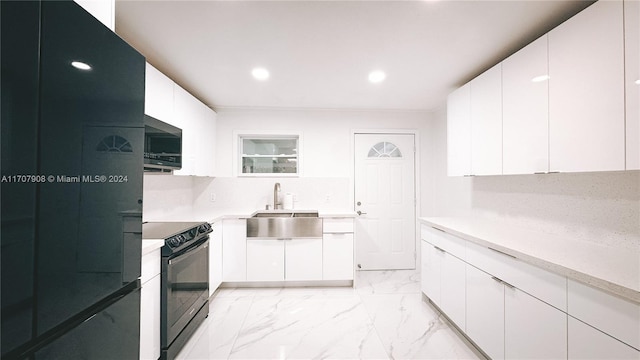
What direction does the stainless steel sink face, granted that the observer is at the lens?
facing the viewer

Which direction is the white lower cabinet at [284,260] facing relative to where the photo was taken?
toward the camera

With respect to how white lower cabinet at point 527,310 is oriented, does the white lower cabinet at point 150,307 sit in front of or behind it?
in front

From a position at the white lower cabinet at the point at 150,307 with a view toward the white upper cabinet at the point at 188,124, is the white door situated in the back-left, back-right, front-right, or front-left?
front-right

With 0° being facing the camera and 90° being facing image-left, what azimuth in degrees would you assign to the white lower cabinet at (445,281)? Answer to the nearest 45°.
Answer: approximately 45°

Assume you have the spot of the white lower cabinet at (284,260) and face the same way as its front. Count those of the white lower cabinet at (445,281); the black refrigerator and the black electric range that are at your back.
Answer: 0

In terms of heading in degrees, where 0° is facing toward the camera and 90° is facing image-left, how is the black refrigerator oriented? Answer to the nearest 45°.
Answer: approximately 315°

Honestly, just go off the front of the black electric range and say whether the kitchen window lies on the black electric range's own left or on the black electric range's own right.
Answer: on the black electric range's own left

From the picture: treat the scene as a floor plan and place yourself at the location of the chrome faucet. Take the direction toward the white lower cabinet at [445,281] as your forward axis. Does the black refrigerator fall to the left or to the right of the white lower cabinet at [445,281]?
right

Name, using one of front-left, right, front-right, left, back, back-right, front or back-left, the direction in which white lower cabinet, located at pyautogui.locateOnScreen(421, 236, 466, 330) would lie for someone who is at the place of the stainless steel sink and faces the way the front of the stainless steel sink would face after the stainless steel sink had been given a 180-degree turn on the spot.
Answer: back-right

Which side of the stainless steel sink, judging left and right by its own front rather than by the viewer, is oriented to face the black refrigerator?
front

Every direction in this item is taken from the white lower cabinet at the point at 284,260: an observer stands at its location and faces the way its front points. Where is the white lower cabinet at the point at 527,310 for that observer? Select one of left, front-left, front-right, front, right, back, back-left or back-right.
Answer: front-left

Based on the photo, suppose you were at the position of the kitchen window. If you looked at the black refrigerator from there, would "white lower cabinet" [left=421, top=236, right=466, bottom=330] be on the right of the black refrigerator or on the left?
left

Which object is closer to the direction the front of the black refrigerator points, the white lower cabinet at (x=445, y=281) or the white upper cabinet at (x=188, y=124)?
the white lower cabinet

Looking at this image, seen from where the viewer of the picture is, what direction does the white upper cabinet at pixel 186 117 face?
facing the viewer and to the right of the viewer

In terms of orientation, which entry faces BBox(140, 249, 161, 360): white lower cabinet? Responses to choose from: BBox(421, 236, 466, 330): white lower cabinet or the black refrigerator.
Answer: BBox(421, 236, 466, 330): white lower cabinet
